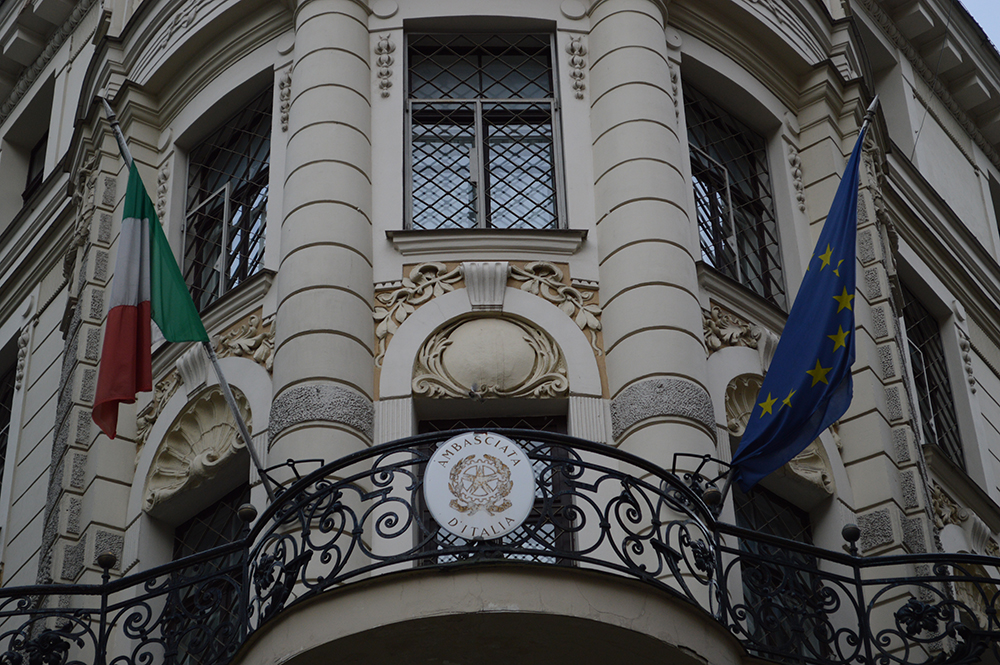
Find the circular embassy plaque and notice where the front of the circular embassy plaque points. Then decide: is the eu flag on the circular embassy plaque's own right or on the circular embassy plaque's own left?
on the circular embassy plaque's own left

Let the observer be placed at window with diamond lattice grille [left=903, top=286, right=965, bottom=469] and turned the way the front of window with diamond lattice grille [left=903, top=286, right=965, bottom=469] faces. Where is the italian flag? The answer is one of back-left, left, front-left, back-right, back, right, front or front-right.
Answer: right

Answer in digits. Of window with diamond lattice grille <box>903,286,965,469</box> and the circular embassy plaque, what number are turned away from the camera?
0

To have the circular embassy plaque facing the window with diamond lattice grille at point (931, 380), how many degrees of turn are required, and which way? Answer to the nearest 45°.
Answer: approximately 135° to its left

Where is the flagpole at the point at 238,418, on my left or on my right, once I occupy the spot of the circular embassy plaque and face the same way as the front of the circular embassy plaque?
on my right

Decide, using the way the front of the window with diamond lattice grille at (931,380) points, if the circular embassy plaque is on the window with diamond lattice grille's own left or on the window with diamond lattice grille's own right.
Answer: on the window with diamond lattice grille's own right

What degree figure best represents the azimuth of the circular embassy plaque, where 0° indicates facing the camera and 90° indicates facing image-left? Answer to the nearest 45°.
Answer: approximately 0°

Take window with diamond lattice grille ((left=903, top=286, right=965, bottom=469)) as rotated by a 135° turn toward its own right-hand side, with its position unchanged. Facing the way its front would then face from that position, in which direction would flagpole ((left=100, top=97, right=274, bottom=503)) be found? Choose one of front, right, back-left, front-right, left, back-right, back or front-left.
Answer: front-left

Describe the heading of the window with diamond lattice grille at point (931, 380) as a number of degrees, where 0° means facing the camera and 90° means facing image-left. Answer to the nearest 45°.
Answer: approximately 315°
